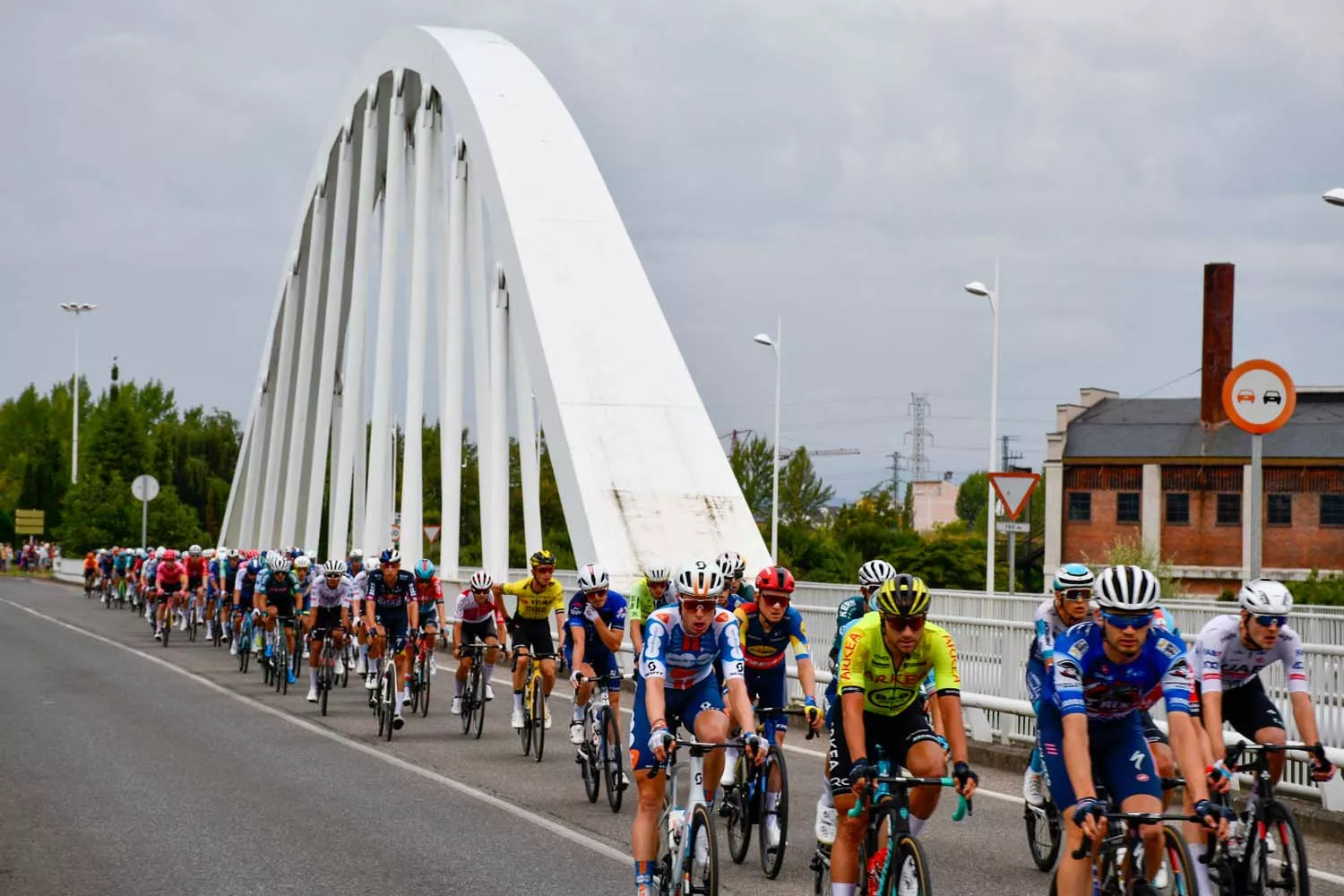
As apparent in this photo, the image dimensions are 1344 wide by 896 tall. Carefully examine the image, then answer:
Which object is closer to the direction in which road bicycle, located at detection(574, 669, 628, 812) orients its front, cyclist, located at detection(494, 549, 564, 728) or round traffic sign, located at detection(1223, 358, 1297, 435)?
the round traffic sign

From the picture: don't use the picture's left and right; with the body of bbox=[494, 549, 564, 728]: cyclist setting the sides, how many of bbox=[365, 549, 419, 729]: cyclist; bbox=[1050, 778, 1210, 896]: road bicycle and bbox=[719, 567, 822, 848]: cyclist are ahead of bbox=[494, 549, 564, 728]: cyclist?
2

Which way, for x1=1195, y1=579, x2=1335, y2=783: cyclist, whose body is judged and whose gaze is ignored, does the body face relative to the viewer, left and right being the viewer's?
facing the viewer and to the right of the viewer

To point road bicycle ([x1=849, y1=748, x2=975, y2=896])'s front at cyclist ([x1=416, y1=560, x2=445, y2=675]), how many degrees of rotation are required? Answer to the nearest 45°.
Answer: approximately 180°

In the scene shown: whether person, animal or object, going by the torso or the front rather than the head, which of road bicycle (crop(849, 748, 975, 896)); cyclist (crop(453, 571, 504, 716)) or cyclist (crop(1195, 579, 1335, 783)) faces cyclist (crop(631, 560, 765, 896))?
cyclist (crop(453, 571, 504, 716))

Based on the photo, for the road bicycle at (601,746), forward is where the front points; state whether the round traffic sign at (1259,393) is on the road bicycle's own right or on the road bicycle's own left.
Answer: on the road bicycle's own left
